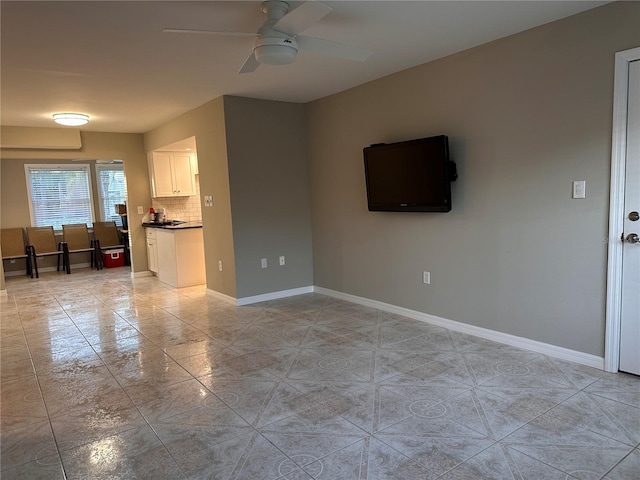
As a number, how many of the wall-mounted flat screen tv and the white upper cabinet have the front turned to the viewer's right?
0

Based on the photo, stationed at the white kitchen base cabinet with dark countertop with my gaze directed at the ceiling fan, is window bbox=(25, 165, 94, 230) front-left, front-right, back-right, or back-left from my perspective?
back-right

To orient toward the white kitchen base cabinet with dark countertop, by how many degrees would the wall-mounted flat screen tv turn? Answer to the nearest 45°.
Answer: approximately 90° to its right

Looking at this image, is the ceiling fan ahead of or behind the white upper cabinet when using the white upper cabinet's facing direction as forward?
ahead

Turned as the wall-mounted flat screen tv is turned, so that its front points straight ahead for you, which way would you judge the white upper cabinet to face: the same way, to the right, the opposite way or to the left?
to the left

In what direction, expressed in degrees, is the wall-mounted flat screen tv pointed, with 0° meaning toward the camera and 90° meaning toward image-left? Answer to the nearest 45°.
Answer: approximately 45°

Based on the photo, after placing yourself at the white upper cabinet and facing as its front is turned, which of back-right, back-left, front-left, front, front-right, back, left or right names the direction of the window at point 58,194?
back-right

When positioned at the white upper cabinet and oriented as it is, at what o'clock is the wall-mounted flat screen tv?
The wall-mounted flat screen tv is roughly at 11 o'clock from the white upper cabinet.

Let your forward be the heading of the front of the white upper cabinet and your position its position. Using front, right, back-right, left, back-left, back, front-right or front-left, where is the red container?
back-right

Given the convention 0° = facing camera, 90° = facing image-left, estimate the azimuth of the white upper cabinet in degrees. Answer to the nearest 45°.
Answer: approximately 0°

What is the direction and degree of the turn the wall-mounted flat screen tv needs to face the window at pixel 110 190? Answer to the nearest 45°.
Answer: approximately 90° to its right

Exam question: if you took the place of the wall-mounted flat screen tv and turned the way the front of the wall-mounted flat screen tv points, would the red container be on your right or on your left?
on your right
